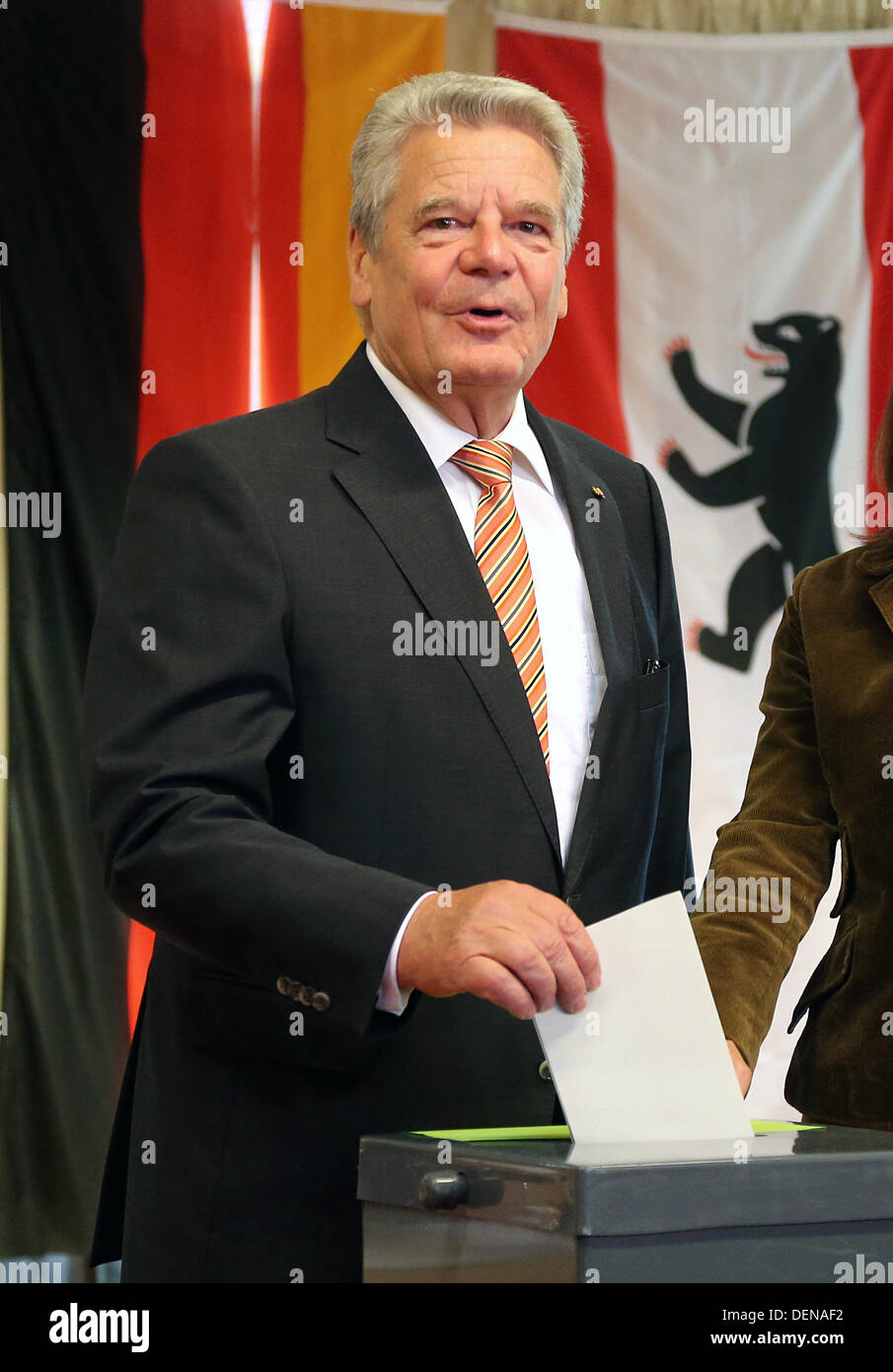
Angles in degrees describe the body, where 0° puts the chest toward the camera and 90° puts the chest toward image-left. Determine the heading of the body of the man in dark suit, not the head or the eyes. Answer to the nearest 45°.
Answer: approximately 315°

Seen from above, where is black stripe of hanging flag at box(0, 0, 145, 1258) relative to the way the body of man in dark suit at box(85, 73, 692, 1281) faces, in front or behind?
behind

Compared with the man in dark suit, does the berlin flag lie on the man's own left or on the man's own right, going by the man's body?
on the man's own left
